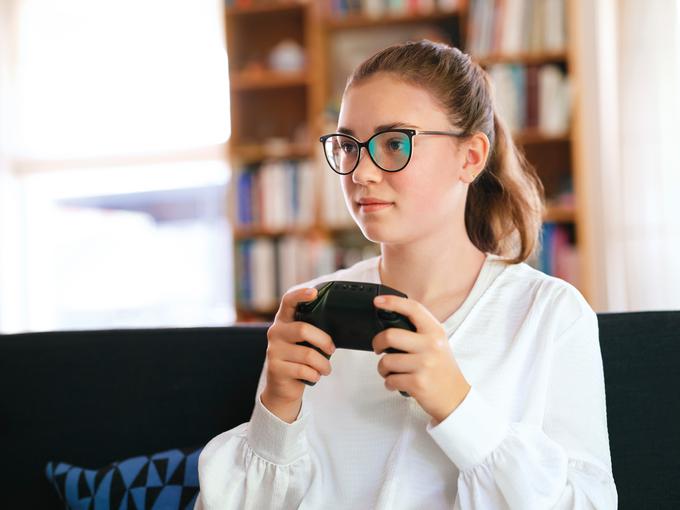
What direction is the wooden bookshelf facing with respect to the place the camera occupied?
facing the viewer

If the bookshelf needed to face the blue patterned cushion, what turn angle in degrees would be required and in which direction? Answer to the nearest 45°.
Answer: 0° — it already faces it

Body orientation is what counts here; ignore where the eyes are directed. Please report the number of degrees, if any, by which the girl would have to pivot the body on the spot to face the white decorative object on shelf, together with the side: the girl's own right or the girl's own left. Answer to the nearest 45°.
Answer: approximately 135° to the girl's own right

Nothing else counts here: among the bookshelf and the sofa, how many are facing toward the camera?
2

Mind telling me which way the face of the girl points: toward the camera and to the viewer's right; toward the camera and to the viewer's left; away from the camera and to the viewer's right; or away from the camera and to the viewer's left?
toward the camera and to the viewer's left

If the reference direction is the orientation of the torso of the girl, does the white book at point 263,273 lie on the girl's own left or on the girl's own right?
on the girl's own right

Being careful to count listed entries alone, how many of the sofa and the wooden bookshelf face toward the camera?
2

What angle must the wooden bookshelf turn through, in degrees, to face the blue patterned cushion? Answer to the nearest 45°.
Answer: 0° — it already faces it

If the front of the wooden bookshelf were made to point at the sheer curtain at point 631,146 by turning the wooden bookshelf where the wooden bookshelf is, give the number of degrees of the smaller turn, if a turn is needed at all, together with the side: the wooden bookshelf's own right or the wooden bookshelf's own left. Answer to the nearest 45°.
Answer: approximately 45° to the wooden bookshelf's own left

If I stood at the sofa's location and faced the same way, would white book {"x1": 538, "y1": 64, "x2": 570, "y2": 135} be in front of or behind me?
behind

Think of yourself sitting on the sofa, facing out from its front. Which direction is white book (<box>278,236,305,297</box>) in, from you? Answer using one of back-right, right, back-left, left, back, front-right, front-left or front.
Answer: back
